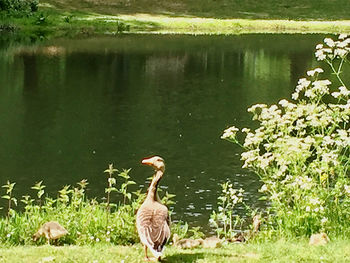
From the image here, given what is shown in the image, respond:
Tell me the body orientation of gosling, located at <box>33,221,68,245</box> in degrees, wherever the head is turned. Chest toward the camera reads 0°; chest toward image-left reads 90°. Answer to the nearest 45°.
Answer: approximately 90°

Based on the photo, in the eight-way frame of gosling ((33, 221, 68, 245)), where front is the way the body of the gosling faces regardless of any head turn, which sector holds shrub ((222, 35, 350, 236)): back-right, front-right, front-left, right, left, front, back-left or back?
back

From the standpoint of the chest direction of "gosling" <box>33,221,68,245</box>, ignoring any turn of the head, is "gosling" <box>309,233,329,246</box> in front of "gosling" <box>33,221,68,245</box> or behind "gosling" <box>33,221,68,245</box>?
behind

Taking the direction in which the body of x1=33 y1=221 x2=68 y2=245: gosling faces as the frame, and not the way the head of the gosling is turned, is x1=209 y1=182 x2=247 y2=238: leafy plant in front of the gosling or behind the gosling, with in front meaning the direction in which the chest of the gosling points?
behind
